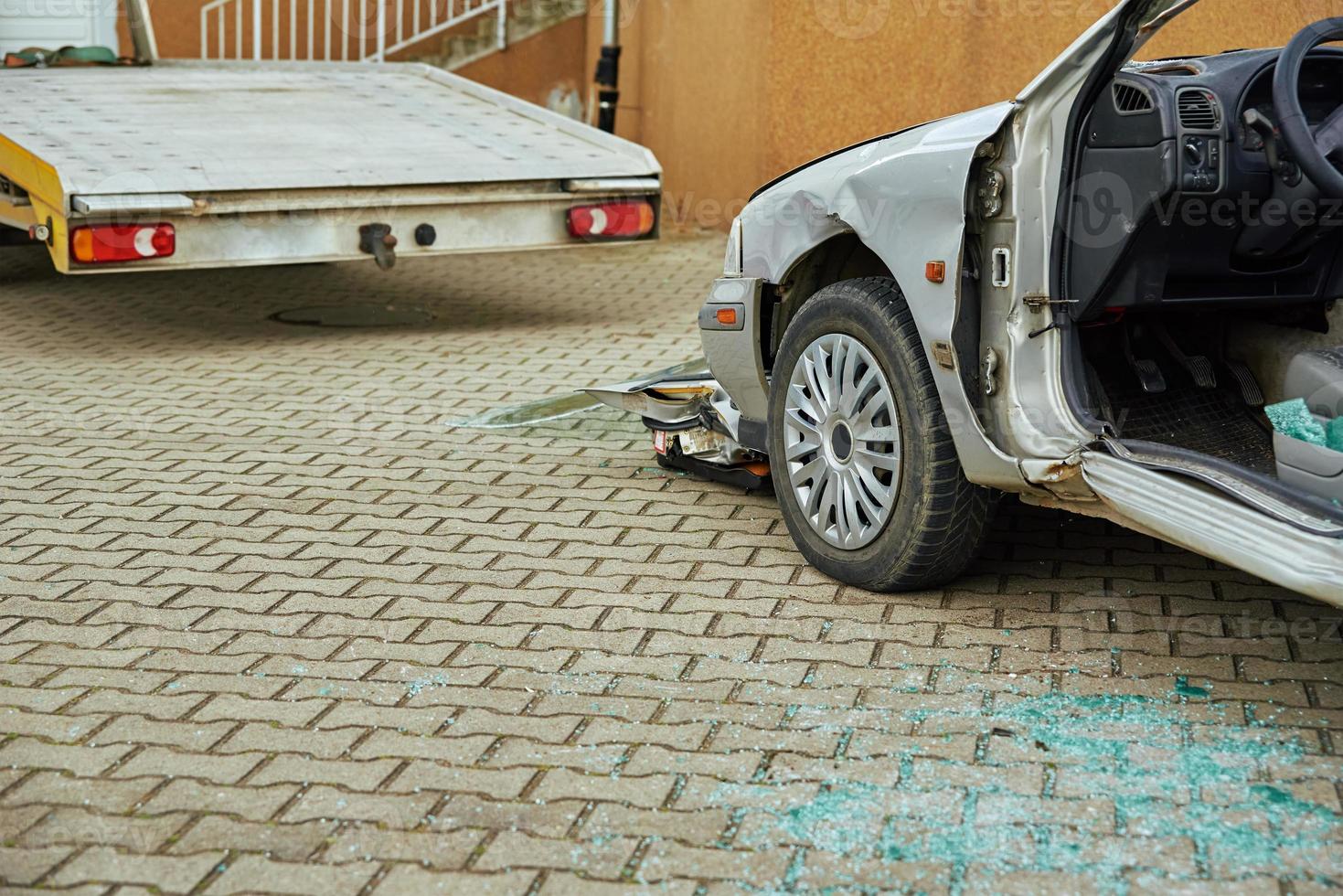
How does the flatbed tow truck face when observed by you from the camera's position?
facing away from the viewer and to the left of the viewer

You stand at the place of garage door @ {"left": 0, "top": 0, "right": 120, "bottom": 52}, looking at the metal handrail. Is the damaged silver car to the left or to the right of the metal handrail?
right

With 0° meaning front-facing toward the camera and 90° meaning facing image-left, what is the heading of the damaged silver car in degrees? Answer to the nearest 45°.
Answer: approximately 135°

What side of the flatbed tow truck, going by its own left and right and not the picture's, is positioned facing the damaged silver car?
back

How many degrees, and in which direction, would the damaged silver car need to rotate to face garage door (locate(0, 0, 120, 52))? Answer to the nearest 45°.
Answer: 0° — it already faces it
